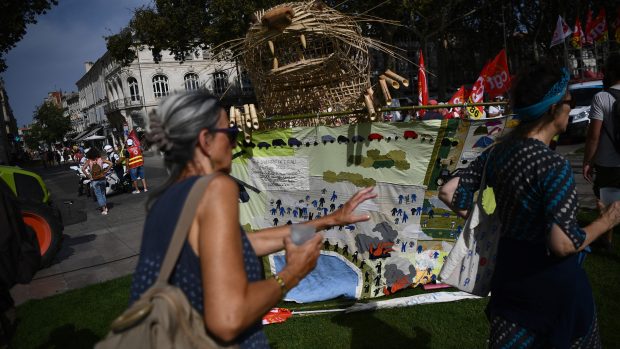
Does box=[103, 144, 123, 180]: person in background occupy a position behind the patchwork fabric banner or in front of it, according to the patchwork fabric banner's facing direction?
behind

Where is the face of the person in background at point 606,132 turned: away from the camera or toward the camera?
away from the camera

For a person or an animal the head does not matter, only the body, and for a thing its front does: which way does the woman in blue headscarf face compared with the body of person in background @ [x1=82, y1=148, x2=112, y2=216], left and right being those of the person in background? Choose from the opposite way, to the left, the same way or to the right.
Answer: to the right
